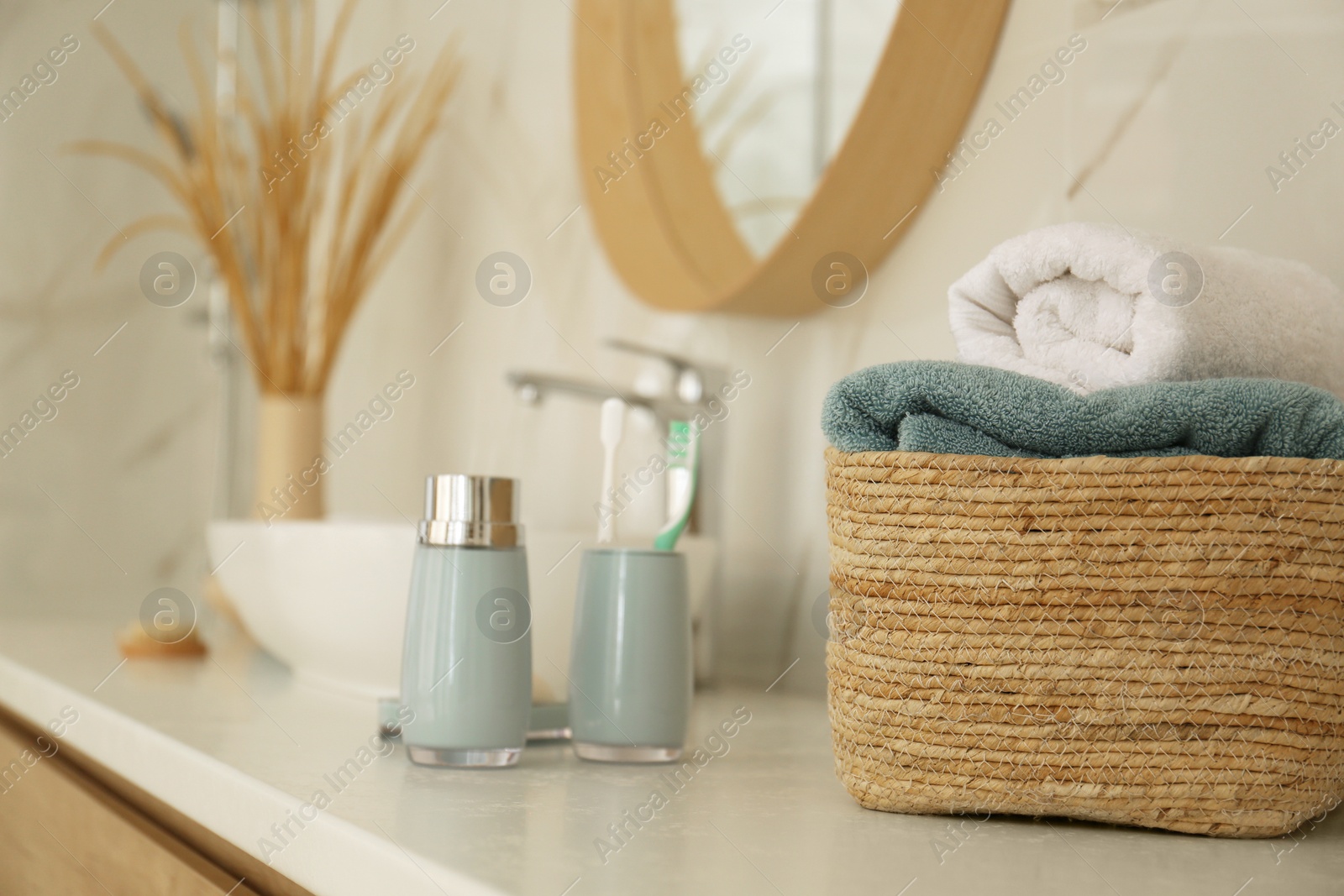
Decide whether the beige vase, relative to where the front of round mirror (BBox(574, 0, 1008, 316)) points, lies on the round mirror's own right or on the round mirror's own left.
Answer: on the round mirror's own right

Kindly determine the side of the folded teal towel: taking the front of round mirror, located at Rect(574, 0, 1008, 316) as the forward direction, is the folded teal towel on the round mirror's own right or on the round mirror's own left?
on the round mirror's own left

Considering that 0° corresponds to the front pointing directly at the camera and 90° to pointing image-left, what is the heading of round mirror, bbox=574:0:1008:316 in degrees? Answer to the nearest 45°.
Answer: approximately 45°

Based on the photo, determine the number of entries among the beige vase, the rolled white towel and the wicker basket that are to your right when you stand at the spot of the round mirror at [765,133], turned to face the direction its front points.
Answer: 1

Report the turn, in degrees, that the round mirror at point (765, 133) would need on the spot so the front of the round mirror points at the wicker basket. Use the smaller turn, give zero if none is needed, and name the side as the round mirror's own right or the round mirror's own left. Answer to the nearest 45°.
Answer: approximately 45° to the round mirror's own left
